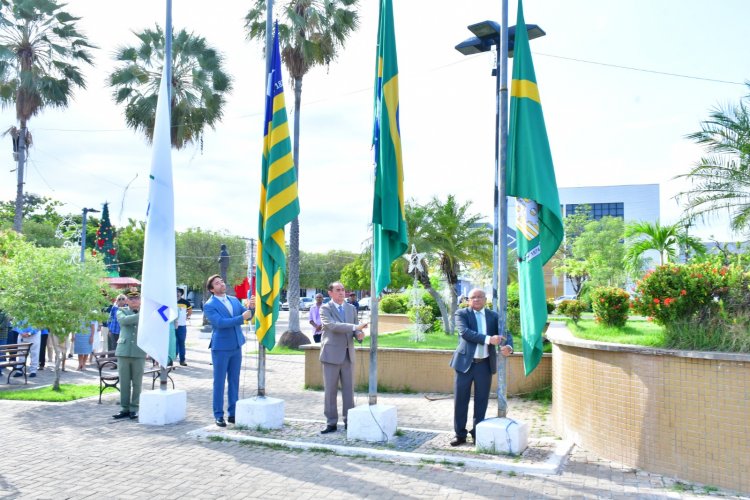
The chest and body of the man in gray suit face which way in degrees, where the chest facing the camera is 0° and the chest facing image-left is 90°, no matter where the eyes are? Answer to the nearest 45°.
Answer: approximately 315°

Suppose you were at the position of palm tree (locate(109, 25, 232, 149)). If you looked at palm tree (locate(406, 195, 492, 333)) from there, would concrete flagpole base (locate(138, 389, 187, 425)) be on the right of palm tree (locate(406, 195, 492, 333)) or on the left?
right

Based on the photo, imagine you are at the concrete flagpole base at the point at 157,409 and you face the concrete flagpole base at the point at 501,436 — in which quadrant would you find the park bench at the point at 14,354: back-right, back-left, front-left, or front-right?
back-left

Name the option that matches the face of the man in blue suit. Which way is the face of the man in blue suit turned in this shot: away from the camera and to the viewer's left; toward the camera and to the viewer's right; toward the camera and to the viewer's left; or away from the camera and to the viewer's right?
toward the camera and to the viewer's right

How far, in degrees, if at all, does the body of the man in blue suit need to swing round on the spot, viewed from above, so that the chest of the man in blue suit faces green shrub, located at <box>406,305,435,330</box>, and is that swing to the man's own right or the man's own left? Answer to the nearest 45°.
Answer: approximately 90° to the man's own left

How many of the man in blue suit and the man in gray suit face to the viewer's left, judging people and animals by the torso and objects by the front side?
0

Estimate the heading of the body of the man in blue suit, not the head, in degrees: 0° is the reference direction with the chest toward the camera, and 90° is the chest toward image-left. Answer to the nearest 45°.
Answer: approximately 315°
